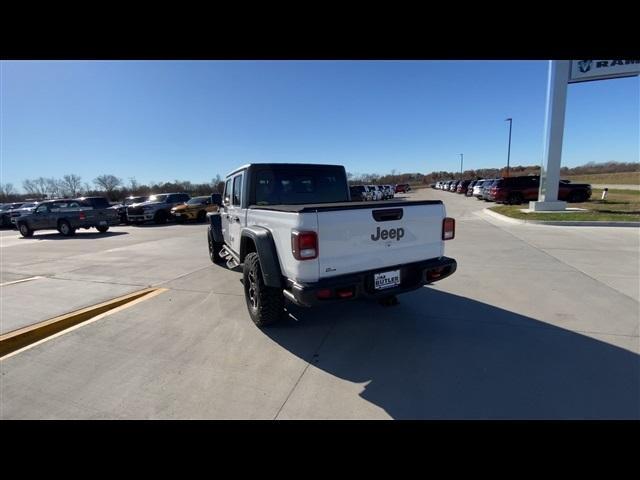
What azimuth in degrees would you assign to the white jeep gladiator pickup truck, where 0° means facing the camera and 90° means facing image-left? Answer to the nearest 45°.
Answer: approximately 135°

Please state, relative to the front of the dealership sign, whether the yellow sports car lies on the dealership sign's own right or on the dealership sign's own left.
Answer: on the dealership sign's own right

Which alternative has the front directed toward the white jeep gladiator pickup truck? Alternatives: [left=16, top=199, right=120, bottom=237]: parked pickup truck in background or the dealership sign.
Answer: the dealership sign

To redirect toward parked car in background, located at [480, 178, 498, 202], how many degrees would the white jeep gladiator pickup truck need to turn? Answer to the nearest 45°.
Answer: approximately 90° to its right

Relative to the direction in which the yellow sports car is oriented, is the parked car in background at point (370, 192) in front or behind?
behind

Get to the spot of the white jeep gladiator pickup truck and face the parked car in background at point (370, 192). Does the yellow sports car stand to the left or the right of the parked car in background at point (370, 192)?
left

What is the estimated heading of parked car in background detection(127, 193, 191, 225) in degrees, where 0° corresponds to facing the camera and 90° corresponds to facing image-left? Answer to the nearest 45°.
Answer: approximately 45°

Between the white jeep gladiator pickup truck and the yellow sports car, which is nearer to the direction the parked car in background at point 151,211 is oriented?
the white jeep gladiator pickup truck

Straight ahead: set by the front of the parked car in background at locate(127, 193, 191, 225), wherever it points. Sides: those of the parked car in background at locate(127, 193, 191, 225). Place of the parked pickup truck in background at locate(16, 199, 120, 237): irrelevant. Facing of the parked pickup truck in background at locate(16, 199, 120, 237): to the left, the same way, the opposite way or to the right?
to the right

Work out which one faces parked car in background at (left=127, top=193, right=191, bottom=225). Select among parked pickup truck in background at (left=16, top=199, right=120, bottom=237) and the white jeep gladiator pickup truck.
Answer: the white jeep gladiator pickup truck

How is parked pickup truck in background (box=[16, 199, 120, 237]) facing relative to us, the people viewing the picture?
facing away from the viewer and to the left of the viewer

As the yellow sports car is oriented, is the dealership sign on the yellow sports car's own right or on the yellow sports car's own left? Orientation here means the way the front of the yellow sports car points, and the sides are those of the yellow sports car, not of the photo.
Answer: on the yellow sports car's own left
